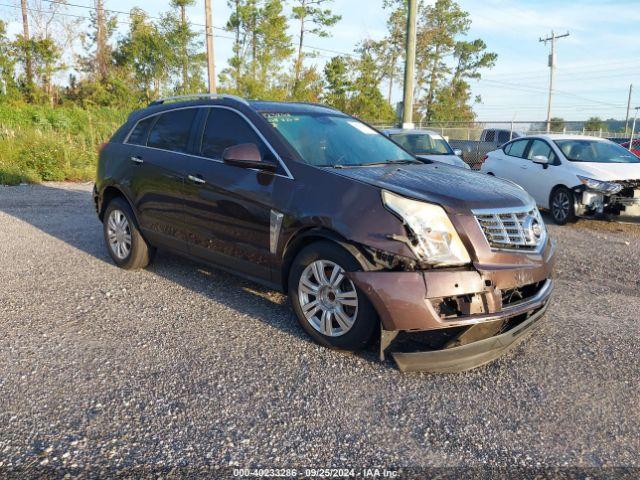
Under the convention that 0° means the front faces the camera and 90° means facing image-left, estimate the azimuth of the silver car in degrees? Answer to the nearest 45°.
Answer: approximately 315°

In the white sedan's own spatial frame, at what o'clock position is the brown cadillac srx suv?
The brown cadillac srx suv is roughly at 2 o'clock from the white sedan.

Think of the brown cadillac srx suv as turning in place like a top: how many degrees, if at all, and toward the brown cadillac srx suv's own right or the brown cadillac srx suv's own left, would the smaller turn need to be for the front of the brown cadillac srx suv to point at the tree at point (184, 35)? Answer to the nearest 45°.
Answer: approximately 135° to the brown cadillac srx suv's own left

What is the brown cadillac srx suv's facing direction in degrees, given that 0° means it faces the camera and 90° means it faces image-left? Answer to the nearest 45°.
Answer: approximately 315°

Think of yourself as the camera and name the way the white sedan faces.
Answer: facing the viewer and to the right of the viewer

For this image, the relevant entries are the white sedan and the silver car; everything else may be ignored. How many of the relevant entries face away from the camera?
0

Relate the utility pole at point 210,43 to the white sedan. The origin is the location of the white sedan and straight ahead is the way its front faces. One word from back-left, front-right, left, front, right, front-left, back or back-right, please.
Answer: back

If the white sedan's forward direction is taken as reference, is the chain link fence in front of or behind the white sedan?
behind

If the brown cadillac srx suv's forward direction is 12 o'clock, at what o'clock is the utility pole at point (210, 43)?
The utility pole is roughly at 7 o'clock from the brown cadillac srx suv.

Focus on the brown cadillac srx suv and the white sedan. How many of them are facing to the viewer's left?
0

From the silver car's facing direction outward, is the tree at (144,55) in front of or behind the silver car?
behind

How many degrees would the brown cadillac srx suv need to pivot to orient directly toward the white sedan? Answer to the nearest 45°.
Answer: approximately 90° to its left
